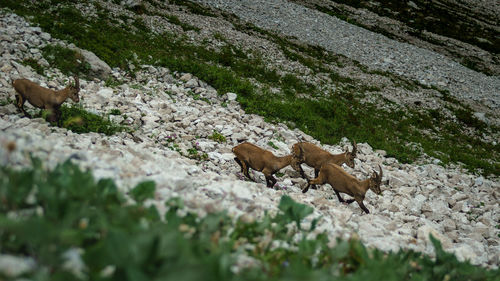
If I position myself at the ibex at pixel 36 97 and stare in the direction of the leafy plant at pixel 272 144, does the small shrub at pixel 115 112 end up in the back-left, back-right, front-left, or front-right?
front-left

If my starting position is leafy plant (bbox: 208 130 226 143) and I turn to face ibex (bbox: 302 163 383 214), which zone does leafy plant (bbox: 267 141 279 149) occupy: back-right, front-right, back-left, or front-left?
front-left

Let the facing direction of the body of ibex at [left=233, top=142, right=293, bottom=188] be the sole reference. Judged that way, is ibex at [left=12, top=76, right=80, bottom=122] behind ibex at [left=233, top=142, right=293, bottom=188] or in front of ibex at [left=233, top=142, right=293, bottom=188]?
behind

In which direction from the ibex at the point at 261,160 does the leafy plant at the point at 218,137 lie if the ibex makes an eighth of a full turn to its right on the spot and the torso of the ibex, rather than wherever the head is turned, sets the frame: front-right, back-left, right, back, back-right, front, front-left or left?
back

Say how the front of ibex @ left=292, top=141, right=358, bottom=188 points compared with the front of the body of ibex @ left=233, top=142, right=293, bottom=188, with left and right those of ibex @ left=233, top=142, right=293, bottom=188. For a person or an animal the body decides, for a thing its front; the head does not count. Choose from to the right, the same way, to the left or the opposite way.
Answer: the same way

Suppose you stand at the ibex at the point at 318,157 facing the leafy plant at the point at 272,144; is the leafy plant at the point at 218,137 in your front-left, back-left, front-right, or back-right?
front-left

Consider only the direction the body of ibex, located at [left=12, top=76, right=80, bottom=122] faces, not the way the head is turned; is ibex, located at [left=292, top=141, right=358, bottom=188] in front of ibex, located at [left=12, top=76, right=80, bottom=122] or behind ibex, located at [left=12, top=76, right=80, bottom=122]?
in front

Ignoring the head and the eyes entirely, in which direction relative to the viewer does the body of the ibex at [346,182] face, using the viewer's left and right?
facing to the right of the viewer

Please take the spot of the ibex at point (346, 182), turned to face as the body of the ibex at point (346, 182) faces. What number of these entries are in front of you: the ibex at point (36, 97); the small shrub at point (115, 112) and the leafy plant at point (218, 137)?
0

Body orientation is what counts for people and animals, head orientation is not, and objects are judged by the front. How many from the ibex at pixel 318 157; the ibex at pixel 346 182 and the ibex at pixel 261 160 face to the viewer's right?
3

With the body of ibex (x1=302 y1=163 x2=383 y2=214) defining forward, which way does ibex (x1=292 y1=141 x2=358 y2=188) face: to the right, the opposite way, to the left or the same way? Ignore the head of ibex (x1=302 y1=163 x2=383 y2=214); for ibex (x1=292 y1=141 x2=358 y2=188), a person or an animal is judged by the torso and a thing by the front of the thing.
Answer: the same way

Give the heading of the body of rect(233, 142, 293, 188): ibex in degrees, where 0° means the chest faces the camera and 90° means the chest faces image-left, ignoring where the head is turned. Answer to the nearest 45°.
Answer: approximately 270°

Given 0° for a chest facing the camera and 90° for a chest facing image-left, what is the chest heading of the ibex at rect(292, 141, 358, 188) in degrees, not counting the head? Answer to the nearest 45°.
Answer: approximately 270°

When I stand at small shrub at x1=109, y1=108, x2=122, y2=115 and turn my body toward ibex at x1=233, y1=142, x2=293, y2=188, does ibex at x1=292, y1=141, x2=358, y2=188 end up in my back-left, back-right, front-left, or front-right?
front-left

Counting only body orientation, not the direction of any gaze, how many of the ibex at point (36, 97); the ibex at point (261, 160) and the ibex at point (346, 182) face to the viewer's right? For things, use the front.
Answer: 3

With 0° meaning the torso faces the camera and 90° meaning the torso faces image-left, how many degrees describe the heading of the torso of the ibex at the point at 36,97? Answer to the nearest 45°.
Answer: approximately 270°

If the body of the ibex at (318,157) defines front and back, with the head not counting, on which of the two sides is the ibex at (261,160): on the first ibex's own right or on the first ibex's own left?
on the first ibex's own right

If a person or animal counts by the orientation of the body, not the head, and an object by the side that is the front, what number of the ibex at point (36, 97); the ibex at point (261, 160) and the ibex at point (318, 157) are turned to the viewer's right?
3

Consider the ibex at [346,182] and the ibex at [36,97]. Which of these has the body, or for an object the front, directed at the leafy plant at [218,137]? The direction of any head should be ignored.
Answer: the ibex at [36,97]

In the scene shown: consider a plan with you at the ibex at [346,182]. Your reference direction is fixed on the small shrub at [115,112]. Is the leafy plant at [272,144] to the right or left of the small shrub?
right
